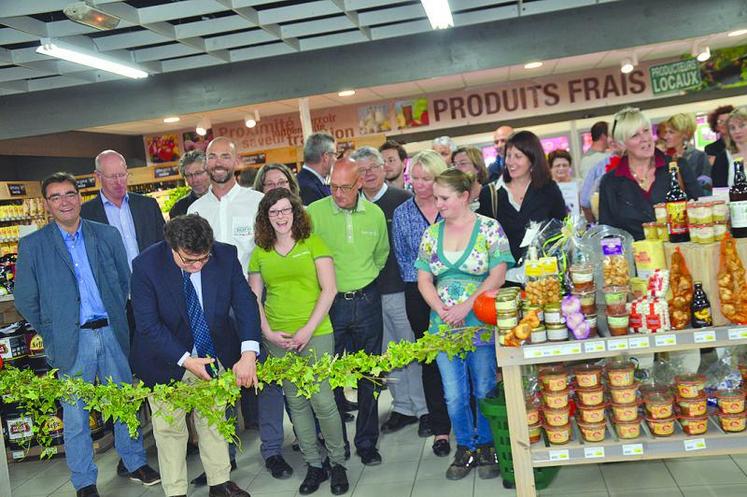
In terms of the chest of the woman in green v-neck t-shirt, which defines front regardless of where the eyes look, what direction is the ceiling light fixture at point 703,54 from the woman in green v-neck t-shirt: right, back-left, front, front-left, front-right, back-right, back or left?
back-left

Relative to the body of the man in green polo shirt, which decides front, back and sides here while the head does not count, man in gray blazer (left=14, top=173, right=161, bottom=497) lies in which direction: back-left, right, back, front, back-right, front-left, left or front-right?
right

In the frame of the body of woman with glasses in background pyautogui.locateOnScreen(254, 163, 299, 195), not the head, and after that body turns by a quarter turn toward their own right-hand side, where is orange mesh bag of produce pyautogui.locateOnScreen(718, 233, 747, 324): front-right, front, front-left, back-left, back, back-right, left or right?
back-left

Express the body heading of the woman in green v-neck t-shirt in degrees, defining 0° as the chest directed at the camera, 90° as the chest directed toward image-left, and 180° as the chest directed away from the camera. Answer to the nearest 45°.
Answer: approximately 0°

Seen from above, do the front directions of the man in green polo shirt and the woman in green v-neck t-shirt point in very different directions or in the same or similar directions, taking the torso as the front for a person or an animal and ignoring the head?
same or similar directions

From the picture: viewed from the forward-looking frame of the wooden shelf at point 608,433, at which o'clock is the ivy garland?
The ivy garland is roughly at 3 o'clock from the wooden shelf.

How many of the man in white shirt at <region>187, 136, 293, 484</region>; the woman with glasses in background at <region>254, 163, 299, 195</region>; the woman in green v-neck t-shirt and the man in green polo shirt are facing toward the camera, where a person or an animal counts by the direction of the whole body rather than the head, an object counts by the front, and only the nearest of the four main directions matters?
4

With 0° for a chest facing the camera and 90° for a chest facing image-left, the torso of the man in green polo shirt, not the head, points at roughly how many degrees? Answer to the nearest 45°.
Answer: approximately 0°

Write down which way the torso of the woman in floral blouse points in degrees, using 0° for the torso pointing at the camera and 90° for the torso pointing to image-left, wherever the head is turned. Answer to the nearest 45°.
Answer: approximately 45°

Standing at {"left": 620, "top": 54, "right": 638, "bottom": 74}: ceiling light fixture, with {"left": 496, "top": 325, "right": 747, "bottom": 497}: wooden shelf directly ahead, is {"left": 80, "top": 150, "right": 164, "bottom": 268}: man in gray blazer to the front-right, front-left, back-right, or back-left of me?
front-right

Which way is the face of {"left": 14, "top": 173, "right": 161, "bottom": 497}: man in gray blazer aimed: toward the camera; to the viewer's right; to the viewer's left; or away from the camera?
toward the camera

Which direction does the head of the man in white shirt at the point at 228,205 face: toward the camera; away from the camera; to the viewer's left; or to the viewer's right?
toward the camera

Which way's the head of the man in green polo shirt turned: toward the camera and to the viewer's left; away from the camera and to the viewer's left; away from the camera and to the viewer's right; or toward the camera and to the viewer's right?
toward the camera and to the viewer's left

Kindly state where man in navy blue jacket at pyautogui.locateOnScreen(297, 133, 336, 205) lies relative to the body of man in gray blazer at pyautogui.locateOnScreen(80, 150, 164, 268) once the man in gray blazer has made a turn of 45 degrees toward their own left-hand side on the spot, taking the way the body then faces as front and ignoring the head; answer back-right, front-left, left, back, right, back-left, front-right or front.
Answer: front-left

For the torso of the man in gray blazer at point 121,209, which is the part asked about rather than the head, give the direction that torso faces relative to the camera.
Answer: toward the camera

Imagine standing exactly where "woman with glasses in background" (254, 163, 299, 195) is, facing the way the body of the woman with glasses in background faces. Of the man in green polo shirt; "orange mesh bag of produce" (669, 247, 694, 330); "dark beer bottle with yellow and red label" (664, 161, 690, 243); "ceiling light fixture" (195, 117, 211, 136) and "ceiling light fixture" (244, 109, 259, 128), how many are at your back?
2

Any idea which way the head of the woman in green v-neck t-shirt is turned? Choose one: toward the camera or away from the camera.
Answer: toward the camera

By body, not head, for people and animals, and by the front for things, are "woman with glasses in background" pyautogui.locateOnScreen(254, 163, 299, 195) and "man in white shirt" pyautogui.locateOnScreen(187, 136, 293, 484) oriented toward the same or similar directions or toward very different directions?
same or similar directions

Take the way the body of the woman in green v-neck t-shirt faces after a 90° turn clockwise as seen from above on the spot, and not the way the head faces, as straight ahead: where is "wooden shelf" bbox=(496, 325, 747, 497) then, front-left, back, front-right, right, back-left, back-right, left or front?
back-left

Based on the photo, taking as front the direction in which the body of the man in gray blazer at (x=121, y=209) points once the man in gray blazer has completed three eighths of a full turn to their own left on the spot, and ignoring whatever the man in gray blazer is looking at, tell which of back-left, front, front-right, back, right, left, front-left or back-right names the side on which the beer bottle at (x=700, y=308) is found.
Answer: right

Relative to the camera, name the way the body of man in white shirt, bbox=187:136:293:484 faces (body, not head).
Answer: toward the camera
